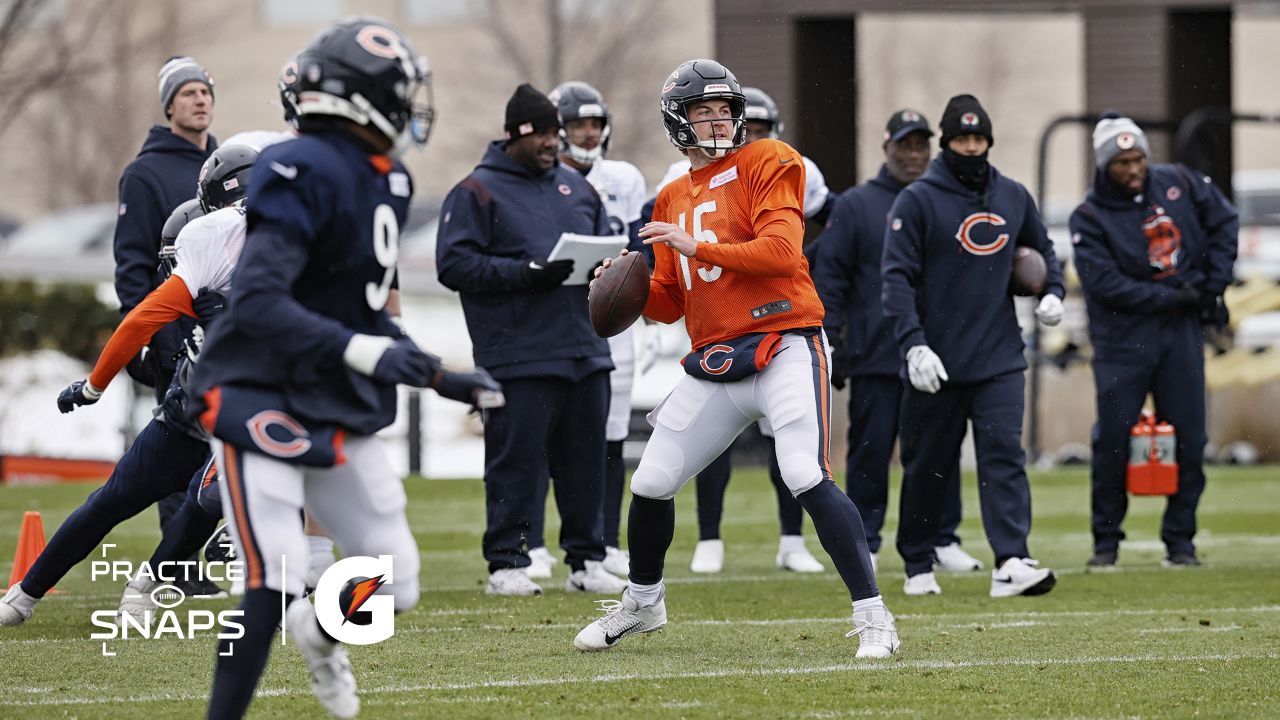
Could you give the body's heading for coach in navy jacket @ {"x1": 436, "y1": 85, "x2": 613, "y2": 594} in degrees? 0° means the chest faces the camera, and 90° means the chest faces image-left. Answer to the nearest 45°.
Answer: approximately 315°

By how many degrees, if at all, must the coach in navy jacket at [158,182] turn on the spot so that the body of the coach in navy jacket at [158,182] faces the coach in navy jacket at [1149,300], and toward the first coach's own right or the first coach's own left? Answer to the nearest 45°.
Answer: approximately 45° to the first coach's own left

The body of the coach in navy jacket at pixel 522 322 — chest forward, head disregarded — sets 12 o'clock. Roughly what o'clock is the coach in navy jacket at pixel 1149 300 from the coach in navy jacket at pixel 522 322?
the coach in navy jacket at pixel 1149 300 is roughly at 10 o'clock from the coach in navy jacket at pixel 522 322.

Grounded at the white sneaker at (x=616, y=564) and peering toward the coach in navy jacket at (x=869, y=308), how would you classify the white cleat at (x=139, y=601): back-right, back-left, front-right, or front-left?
back-right

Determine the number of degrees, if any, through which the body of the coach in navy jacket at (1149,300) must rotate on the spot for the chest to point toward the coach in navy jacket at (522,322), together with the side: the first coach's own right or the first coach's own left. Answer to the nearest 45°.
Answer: approximately 45° to the first coach's own right

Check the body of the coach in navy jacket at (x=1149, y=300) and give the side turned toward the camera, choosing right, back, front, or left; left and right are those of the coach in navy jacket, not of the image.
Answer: front

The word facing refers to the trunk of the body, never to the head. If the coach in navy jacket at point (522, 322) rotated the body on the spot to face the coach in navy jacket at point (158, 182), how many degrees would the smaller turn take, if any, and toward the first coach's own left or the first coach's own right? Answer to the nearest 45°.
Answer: approximately 135° to the first coach's own right

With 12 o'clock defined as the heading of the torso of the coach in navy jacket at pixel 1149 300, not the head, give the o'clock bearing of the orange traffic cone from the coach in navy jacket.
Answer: The orange traffic cone is roughly at 2 o'clock from the coach in navy jacket.

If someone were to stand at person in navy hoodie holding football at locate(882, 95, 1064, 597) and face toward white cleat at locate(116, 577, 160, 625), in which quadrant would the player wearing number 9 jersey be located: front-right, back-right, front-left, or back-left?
front-left

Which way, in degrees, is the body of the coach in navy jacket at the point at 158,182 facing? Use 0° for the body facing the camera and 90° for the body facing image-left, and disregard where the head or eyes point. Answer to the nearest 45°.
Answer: approximately 315°
